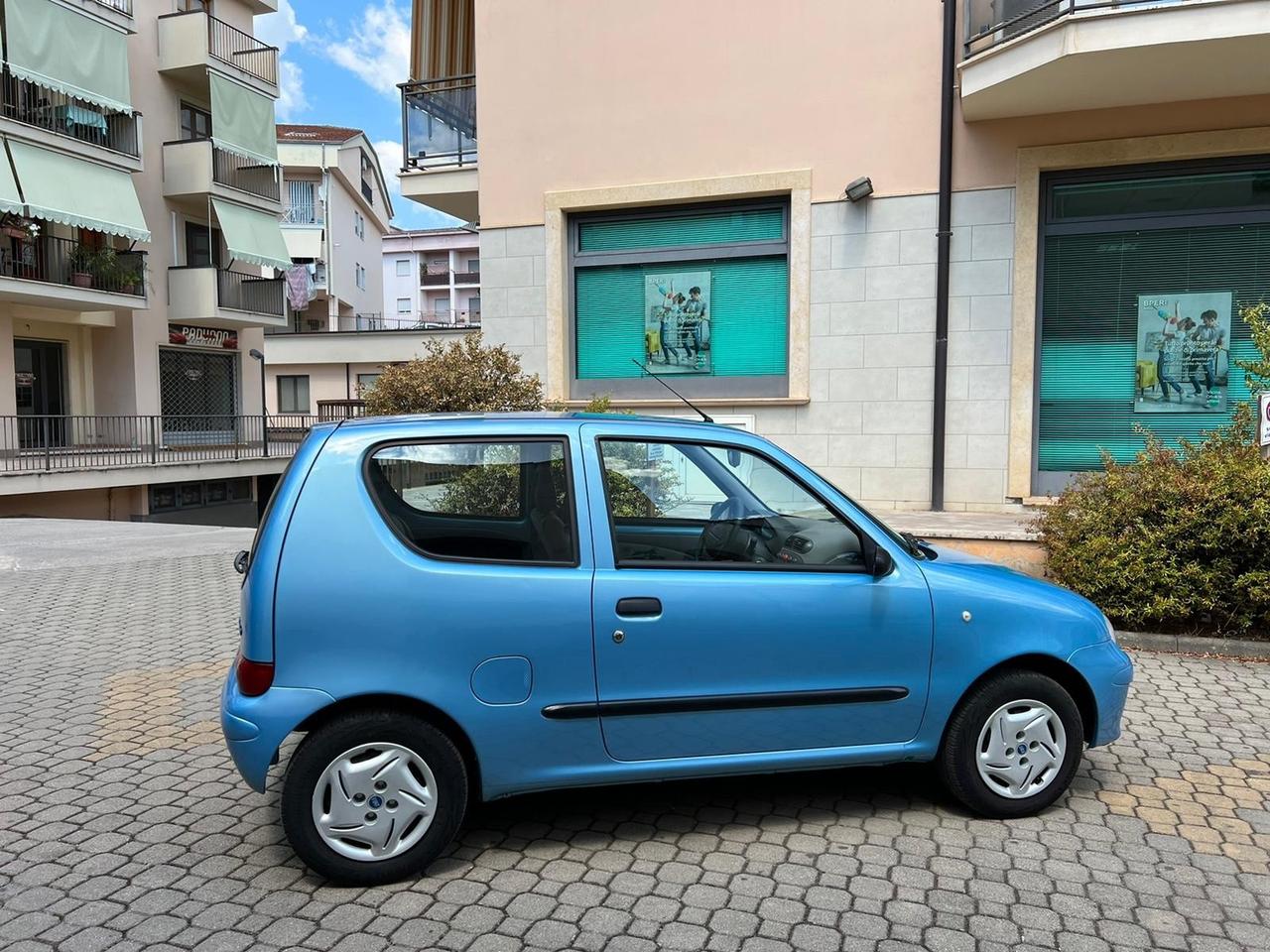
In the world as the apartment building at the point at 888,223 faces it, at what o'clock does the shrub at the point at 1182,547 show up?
The shrub is roughly at 11 o'clock from the apartment building.

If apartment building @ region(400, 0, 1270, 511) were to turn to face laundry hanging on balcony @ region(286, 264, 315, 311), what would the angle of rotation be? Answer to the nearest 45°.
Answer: approximately 135° to its right

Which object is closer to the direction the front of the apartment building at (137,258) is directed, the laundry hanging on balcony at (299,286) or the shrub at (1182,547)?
the shrub

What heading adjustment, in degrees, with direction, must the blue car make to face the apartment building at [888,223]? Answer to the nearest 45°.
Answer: approximately 90° to its left

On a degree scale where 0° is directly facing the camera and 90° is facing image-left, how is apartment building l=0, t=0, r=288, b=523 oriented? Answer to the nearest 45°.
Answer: approximately 315°

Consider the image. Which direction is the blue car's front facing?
to the viewer's right

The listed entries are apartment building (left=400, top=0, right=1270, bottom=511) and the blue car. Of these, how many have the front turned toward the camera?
1

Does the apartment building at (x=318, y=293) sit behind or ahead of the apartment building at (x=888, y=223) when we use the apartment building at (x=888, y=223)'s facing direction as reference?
behind

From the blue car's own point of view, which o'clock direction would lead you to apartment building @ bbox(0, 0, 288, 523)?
The apartment building is roughly at 8 o'clock from the blue car.

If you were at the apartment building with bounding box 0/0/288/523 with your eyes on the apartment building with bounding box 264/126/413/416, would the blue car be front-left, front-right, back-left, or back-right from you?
back-right

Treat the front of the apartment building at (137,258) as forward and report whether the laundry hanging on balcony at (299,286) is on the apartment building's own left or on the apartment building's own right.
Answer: on the apartment building's own left

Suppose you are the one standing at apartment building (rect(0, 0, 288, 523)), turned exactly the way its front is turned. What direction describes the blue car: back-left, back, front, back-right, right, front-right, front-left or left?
front-right
